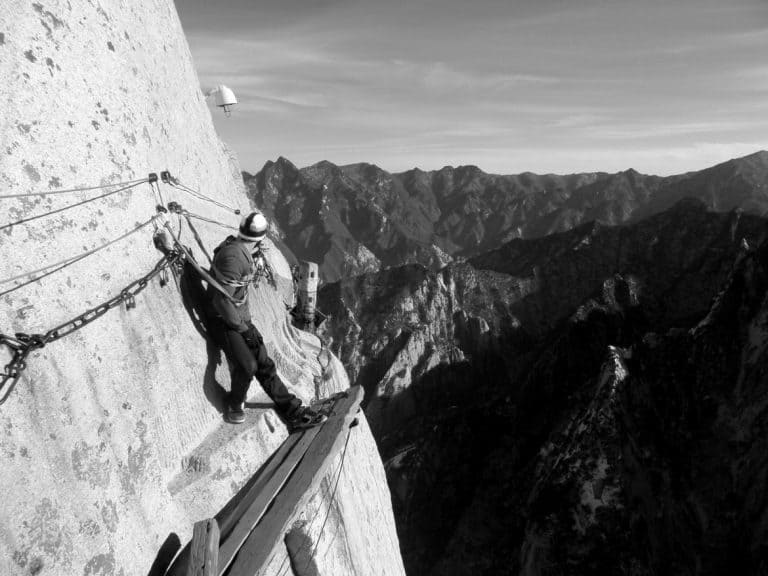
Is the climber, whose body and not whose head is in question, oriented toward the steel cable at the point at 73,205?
no

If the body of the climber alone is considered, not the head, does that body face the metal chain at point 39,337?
no
